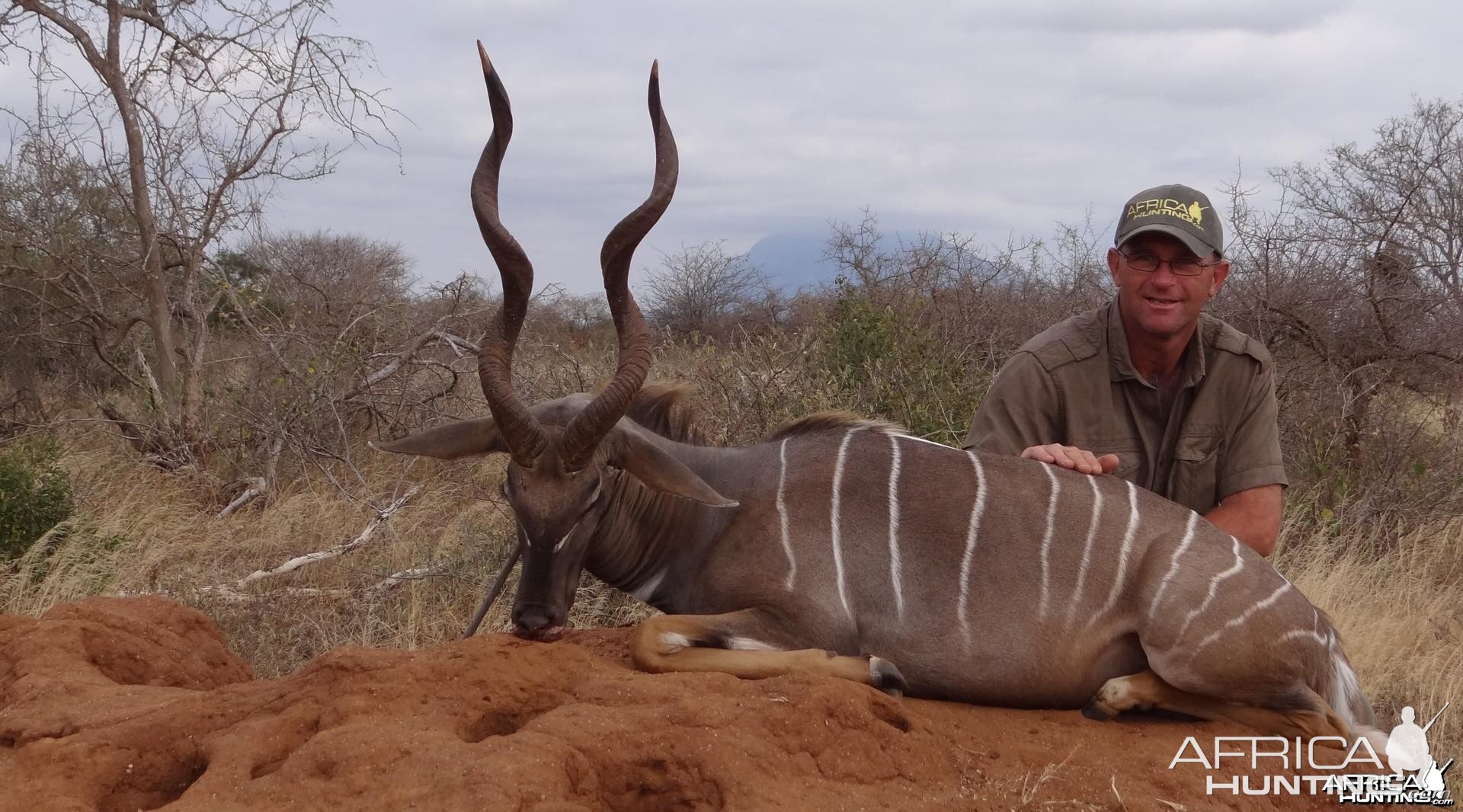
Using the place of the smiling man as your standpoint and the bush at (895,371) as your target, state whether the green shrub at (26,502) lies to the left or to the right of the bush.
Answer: left

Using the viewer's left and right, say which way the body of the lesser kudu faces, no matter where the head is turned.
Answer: facing to the left of the viewer

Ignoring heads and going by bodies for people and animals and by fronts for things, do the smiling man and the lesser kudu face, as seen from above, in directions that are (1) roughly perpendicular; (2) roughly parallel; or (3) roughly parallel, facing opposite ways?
roughly perpendicular

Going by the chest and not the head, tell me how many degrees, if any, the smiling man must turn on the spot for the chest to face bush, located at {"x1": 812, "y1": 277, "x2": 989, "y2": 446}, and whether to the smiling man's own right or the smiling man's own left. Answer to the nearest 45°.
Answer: approximately 135° to the smiling man's own right

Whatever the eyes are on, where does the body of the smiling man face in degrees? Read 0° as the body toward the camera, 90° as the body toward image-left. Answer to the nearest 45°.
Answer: approximately 0°

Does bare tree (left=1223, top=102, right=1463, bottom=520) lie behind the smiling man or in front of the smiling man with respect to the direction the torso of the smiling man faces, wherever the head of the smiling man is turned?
behind

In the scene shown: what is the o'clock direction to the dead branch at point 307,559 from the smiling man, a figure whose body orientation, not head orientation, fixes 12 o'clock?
The dead branch is roughly at 3 o'clock from the smiling man.

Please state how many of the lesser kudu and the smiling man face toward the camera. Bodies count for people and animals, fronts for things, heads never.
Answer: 1

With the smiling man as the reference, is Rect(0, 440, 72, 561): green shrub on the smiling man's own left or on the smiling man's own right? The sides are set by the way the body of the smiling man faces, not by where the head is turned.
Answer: on the smiling man's own right

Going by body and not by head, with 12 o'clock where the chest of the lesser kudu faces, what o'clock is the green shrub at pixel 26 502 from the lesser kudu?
The green shrub is roughly at 1 o'clock from the lesser kudu.

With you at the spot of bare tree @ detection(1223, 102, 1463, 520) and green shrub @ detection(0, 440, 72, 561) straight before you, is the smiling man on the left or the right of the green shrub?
left
